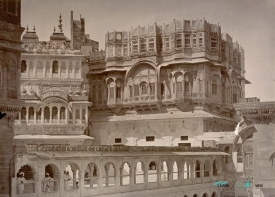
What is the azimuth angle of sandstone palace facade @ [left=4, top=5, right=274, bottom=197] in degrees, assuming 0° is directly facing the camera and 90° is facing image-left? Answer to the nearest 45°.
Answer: approximately 0°
